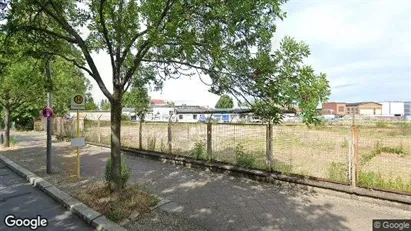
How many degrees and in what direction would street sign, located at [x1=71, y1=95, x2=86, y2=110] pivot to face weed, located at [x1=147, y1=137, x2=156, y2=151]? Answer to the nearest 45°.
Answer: approximately 135° to its left

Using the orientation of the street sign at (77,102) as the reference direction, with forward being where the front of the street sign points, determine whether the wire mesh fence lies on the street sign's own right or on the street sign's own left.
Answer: on the street sign's own left

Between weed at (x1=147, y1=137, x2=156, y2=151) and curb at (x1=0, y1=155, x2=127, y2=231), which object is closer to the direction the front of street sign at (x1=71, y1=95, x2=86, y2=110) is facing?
the curb

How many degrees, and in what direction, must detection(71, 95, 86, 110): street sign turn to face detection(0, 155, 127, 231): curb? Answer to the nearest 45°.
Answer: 0° — it already faces it

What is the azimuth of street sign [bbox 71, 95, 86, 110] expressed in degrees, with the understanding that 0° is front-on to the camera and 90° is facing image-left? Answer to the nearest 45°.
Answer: approximately 0°

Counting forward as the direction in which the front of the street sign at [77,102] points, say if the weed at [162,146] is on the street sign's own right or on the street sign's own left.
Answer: on the street sign's own left

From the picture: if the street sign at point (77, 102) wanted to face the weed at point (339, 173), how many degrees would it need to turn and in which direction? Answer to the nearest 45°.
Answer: approximately 45° to its left

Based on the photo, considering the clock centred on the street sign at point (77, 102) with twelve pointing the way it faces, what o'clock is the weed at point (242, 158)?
The weed is roughly at 10 o'clock from the street sign.
